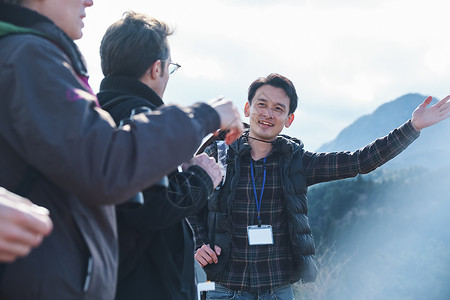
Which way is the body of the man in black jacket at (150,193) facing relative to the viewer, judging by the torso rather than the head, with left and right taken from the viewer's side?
facing away from the viewer and to the right of the viewer

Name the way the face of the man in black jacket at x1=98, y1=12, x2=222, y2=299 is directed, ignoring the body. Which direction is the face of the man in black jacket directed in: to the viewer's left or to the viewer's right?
to the viewer's right

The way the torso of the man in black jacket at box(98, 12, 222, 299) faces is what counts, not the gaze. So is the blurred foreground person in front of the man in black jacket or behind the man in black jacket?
behind

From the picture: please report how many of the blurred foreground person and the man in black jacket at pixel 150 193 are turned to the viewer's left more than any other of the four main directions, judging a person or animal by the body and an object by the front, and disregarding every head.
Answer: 0

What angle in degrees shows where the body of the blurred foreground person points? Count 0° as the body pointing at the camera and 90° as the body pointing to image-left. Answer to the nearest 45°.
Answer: approximately 270°
